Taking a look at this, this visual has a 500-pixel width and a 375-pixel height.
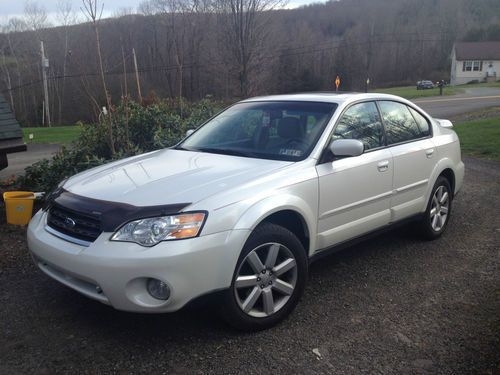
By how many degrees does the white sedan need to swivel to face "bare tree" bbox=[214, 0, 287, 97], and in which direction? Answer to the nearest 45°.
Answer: approximately 135° to its right

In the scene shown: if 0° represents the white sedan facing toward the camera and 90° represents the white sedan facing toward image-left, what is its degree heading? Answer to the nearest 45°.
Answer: approximately 45°

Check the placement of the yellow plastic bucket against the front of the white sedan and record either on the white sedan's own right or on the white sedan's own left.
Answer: on the white sedan's own right

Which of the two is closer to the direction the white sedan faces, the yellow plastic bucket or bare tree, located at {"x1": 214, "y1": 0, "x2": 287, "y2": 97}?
the yellow plastic bucket
